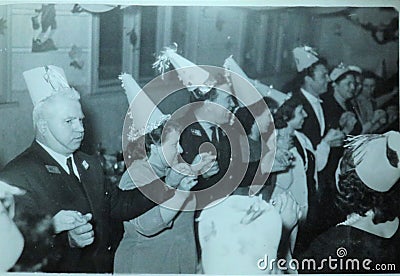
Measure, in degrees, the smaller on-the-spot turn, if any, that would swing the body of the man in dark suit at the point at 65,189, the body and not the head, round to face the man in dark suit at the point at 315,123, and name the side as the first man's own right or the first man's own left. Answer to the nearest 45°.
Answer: approximately 45° to the first man's own left

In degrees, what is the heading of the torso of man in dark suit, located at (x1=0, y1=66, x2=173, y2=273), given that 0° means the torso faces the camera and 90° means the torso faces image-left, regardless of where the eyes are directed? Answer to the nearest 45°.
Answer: approximately 315°
